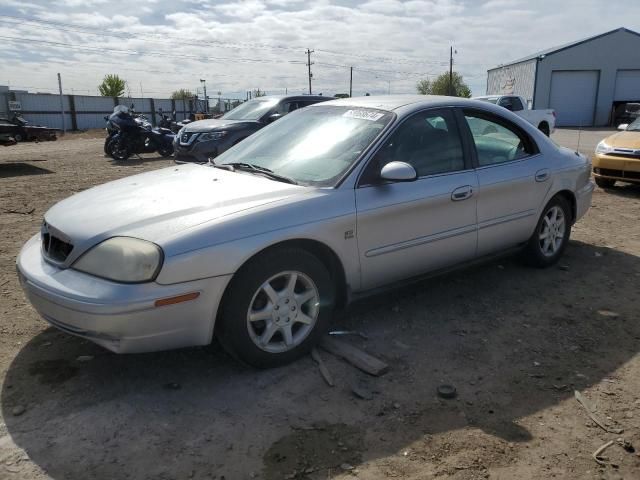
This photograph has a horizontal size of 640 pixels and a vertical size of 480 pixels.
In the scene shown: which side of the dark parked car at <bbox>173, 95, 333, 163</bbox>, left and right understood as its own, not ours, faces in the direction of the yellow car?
left

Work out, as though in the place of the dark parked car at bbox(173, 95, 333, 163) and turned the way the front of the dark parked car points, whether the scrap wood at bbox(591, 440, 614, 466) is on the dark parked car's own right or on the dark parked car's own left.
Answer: on the dark parked car's own left

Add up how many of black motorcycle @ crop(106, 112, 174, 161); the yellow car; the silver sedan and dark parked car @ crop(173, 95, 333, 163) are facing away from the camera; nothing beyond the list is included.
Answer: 0

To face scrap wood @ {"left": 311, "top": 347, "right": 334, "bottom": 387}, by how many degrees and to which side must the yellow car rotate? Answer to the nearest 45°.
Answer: approximately 45° to its left

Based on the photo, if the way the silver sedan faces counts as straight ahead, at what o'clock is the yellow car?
The yellow car is roughly at 6 o'clock from the silver sedan.

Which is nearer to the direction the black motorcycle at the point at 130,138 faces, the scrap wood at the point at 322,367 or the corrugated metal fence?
the scrap wood

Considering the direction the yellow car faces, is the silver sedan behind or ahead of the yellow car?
ahead

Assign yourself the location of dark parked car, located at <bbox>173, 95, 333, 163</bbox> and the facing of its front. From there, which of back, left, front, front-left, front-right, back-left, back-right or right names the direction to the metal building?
back

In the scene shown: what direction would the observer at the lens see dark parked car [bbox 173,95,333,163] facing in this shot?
facing the viewer and to the left of the viewer

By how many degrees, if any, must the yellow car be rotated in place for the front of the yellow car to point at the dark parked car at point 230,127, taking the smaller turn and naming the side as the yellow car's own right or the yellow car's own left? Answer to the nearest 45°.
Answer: approximately 45° to the yellow car's own right

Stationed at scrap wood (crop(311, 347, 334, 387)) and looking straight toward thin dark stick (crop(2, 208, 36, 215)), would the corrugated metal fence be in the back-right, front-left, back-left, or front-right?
front-right

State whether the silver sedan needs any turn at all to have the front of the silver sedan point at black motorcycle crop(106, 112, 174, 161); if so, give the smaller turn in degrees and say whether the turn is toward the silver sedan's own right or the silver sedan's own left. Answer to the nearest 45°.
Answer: approximately 135° to the silver sedan's own right

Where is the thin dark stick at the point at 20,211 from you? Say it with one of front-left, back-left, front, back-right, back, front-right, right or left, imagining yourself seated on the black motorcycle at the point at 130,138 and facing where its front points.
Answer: front-left

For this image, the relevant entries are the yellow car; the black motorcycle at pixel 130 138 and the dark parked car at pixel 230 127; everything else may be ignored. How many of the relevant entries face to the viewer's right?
0

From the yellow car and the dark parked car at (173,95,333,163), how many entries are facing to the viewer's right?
0
